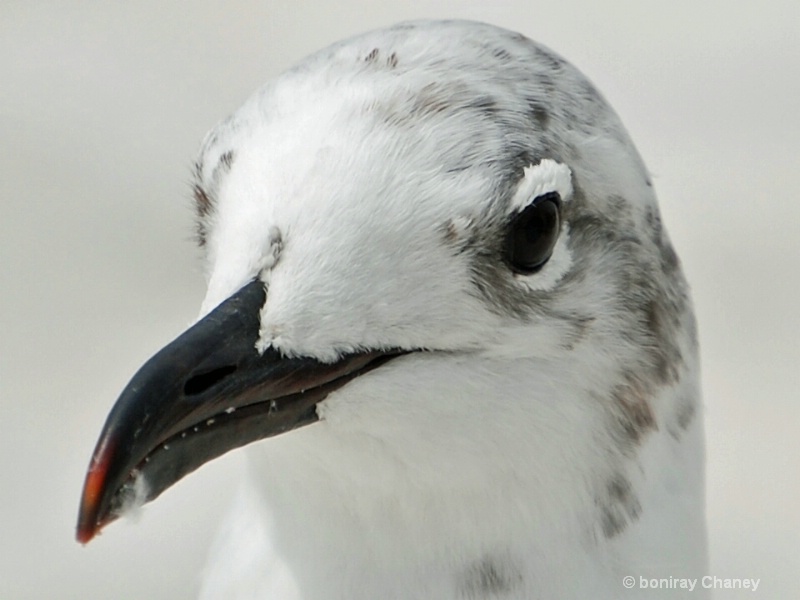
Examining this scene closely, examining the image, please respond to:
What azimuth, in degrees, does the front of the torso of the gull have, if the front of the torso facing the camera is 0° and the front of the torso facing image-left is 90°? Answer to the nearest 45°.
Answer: approximately 45°
